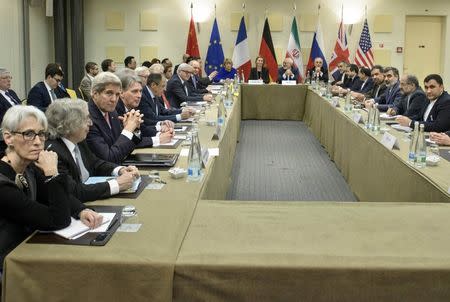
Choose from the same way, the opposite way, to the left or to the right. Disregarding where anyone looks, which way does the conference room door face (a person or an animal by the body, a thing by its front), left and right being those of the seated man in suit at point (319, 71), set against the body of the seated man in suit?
the same way

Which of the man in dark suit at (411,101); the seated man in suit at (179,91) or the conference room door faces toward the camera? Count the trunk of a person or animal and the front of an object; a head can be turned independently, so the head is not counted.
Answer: the conference room door

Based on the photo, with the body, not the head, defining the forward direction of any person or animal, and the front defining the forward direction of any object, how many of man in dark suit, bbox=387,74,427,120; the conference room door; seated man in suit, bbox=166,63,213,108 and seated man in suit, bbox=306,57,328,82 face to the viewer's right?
1

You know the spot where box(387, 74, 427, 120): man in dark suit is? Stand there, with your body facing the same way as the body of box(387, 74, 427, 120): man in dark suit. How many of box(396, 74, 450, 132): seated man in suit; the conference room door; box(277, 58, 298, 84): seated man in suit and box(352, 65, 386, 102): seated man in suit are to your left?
1

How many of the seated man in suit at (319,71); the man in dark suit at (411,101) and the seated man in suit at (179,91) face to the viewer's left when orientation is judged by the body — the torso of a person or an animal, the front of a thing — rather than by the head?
1

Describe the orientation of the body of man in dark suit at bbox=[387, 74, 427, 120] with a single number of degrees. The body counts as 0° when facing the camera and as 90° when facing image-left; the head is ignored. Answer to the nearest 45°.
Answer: approximately 90°

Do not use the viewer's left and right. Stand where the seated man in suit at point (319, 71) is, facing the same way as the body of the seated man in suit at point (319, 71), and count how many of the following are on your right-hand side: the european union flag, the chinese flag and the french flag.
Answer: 3

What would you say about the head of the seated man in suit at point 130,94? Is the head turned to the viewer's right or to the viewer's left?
to the viewer's right

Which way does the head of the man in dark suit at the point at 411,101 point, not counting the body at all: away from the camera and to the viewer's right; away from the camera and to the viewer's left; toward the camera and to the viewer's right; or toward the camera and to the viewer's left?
toward the camera and to the viewer's left

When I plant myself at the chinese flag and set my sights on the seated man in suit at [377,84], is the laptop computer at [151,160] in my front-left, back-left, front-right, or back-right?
front-right

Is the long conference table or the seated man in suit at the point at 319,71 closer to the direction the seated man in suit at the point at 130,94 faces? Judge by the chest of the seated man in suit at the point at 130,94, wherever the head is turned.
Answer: the long conference table

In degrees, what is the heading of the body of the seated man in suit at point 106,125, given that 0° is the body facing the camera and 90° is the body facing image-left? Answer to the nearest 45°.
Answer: approximately 315°

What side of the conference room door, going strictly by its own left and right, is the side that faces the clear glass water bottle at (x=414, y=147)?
front

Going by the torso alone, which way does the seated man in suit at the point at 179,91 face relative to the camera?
to the viewer's right

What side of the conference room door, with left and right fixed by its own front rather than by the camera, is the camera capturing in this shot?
front
